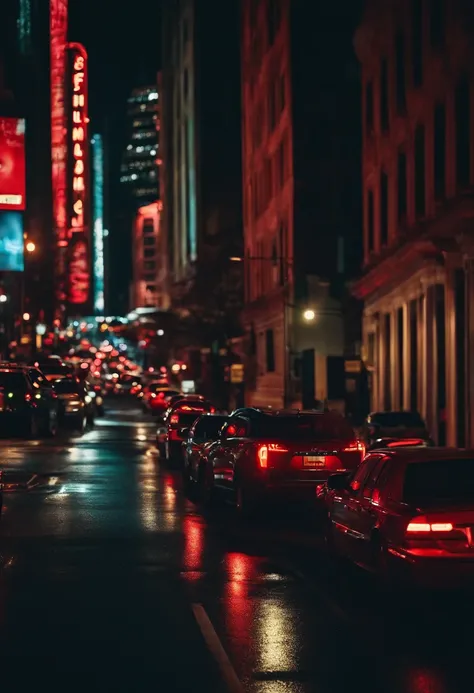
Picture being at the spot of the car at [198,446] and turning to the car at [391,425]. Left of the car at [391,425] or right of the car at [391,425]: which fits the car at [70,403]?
left

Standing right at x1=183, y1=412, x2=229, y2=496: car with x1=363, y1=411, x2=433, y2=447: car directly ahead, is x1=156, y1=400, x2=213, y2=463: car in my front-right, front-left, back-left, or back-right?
front-left

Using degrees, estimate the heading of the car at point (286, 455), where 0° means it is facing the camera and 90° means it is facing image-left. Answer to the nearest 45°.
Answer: approximately 135°

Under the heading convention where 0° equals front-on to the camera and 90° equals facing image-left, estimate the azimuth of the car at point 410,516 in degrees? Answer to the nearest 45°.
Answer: approximately 135°

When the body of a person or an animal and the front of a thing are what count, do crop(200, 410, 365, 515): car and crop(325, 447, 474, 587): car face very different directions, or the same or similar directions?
same or similar directions

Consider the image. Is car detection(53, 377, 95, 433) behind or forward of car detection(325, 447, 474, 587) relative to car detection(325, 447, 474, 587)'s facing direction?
forward

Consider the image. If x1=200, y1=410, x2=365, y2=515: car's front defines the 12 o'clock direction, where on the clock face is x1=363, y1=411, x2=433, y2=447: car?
x1=363, y1=411, x2=433, y2=447: car is roughly at 2 o'clock from x1=200, y1=410, x2=365, y2=515: car.

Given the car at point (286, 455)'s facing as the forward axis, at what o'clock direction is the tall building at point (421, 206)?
The tall building is roughly at 2 o'clock from the car.

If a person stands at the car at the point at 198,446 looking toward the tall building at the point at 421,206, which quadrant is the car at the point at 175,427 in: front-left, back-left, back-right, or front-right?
front-left

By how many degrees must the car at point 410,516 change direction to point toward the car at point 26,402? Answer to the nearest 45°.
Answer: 0° — it already faces it

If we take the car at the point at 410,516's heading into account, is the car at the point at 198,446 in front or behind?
in front

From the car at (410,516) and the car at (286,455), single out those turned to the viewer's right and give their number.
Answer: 0

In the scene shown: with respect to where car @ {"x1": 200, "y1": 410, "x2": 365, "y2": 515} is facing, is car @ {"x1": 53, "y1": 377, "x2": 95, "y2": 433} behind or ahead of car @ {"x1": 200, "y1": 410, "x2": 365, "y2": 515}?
ahead
